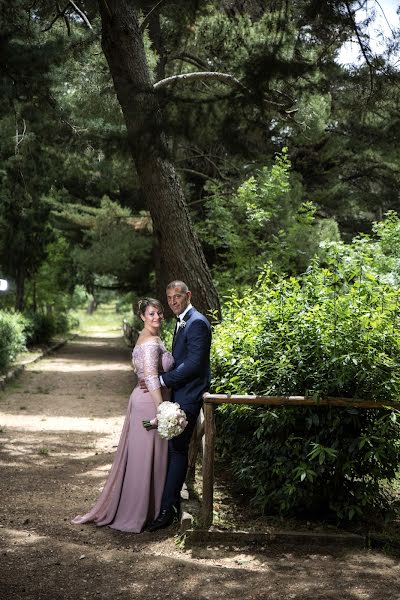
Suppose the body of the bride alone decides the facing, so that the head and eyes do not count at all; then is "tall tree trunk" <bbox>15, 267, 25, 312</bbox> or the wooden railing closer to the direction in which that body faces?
the wooden railing

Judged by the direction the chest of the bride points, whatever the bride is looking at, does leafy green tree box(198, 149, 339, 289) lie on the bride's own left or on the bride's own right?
on the bride's own left

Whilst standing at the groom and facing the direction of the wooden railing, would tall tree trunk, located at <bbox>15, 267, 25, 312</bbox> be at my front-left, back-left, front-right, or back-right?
back-left

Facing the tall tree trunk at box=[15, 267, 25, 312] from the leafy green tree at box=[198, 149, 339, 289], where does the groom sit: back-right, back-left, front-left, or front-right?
back-left

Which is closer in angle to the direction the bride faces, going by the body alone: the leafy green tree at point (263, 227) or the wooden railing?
the wooden railing

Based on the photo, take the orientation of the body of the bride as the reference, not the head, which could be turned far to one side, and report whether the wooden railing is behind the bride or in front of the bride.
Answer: in front
